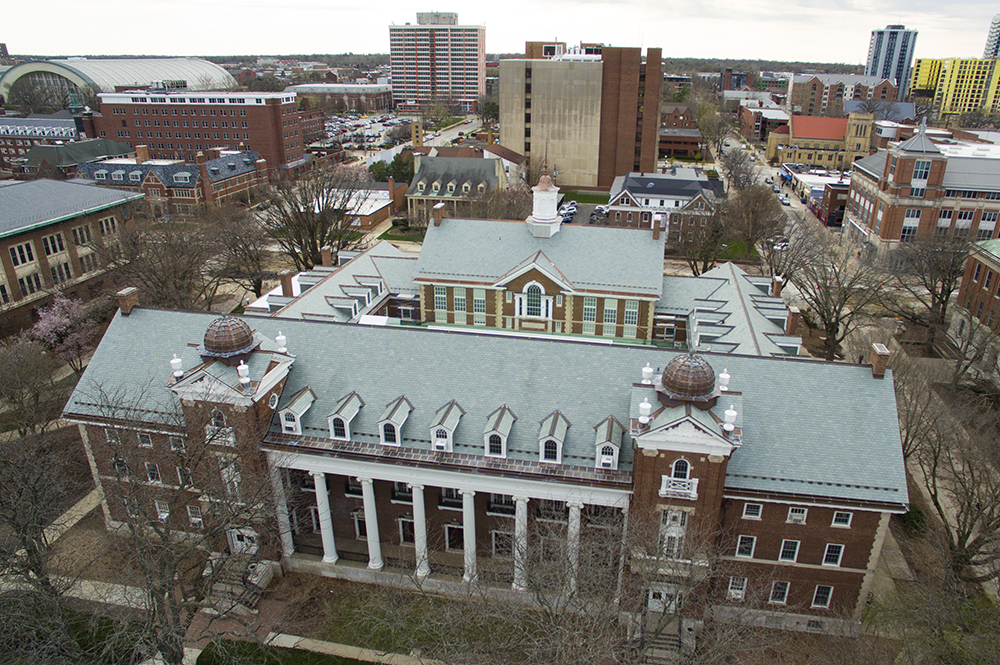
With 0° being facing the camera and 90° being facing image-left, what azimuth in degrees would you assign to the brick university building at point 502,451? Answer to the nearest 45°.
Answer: approximately 0°
